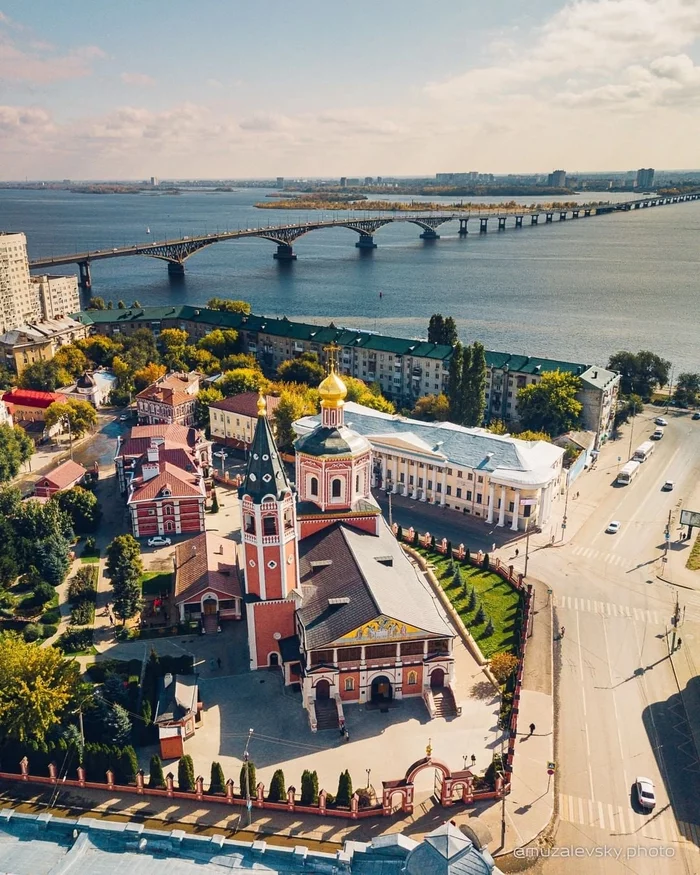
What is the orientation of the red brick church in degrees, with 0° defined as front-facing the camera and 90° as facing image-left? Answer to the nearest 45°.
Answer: approximately 0°

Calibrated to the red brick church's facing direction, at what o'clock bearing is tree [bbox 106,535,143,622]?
The tree is roughly at 4 o'clock from the red brick church.

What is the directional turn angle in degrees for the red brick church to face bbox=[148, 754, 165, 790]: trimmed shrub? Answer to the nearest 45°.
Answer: approximately 45° to its right

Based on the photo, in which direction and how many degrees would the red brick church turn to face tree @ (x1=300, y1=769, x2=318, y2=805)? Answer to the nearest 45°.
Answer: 0° — it already faces it

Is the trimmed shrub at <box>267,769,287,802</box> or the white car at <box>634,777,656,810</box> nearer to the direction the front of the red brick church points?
the trimmed shrub

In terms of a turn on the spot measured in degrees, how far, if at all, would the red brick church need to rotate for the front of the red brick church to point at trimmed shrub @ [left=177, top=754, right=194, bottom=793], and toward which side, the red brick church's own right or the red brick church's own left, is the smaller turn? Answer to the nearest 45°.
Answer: approximately 45° to the red brick church's own right

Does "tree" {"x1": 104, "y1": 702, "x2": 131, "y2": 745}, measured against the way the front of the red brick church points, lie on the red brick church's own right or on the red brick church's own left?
on the red brick church's own right

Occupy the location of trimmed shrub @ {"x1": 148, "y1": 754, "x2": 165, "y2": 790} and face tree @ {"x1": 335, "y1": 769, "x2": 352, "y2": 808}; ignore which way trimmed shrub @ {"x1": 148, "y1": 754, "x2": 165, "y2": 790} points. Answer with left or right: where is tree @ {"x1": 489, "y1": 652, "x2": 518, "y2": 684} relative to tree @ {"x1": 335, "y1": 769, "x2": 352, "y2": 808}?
left

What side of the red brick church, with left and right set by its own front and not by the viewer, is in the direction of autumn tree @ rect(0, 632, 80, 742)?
right
